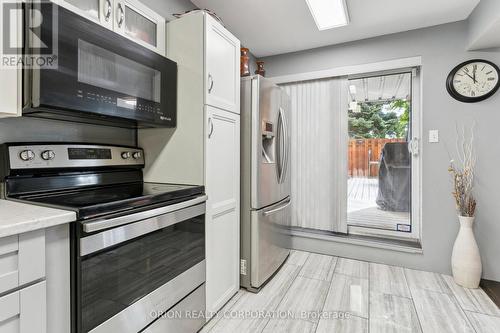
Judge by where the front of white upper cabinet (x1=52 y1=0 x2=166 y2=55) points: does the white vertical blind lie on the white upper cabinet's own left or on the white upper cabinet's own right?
on the white upper cabinet's own left

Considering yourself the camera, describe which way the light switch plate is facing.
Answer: facing the viewer

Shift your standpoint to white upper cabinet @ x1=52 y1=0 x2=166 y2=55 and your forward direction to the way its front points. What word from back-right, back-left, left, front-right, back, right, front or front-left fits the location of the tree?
front-left

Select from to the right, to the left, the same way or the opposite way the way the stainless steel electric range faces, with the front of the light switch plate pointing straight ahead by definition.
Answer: to the left

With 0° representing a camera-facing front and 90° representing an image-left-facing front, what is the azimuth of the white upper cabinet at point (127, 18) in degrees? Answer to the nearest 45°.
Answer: approximately 315°

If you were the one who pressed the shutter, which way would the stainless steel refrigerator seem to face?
facing the viewer and to the right of the viewer

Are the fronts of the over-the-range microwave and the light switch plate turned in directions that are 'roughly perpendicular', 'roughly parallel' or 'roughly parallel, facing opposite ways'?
roughly perpendicular

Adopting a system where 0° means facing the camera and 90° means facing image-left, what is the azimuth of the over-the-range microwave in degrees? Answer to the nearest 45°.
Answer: approximately 315°

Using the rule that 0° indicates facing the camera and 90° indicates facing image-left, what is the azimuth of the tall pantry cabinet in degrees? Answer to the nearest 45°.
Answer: approximately 315°

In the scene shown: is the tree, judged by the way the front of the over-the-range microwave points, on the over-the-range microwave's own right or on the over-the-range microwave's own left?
on the over-the-range microwave's own left

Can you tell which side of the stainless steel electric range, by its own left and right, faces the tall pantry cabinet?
left

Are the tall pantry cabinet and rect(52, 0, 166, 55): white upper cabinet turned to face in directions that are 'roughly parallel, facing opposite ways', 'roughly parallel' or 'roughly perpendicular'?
roughly parallel

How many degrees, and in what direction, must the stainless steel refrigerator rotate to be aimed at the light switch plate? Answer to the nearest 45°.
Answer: approximately 45° to its left

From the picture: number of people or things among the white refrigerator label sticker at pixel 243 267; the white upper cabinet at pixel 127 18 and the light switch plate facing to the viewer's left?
0

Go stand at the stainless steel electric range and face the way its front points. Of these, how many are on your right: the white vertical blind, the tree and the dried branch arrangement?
0

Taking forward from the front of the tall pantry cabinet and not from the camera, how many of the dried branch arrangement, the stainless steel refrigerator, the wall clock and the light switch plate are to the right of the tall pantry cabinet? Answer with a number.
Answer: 0

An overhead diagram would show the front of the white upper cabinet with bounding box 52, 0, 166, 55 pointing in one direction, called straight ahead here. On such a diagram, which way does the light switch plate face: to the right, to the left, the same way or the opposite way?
to the right
